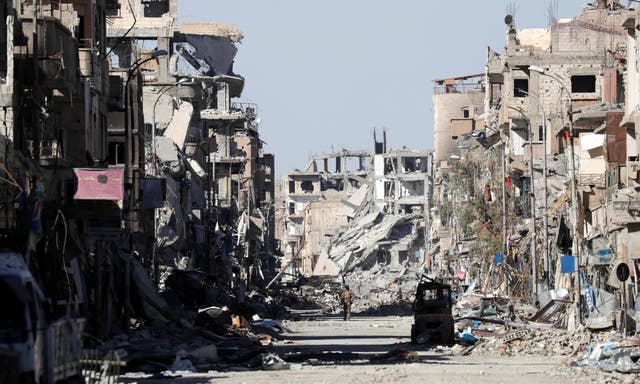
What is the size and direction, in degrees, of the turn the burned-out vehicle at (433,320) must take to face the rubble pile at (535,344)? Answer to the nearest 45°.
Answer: approximately 45° to its left

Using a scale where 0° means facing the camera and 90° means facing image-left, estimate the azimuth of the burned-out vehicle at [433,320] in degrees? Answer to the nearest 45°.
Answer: approximately 0°

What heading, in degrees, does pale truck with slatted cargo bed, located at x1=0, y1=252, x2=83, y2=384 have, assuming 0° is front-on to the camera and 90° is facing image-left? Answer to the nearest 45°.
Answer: approximately 45°

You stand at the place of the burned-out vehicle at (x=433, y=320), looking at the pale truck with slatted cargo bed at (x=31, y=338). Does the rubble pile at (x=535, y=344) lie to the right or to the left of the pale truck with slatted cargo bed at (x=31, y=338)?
left

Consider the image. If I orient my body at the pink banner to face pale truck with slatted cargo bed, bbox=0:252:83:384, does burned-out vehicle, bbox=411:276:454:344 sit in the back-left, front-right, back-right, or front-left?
back-left

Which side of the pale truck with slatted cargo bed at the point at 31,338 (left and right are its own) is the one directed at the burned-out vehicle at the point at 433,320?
back
